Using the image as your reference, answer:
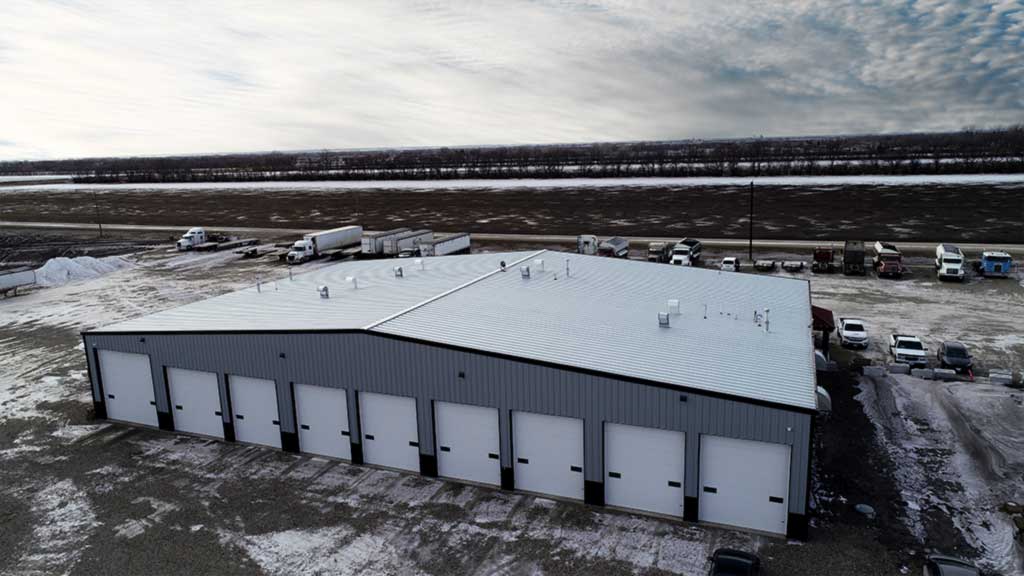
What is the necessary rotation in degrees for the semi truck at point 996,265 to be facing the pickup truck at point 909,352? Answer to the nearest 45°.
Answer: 0° — it already faces it

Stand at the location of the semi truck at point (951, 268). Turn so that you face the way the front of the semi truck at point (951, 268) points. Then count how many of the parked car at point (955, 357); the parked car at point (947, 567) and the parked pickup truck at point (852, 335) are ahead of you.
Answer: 3

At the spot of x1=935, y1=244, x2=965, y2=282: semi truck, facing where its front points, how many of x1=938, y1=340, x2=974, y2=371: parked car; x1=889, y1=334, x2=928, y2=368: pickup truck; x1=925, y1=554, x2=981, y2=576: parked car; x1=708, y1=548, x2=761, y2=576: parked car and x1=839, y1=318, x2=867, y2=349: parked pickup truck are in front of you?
5

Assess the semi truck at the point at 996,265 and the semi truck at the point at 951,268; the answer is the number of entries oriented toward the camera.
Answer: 2

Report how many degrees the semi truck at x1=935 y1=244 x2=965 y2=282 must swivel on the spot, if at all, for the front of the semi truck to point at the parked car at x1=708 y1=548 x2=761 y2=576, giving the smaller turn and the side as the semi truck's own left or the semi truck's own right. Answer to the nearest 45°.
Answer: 0° — it already faces it

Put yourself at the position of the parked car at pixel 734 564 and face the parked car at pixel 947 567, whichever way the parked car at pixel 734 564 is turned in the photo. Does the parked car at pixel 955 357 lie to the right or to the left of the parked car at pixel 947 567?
left

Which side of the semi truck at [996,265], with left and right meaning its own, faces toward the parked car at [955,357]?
front

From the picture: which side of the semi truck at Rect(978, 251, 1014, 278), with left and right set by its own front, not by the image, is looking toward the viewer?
front

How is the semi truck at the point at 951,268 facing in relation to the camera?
toward the camera

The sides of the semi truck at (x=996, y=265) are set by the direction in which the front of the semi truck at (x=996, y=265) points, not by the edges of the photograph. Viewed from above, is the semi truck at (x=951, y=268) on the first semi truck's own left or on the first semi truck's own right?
on the first semi truck's own right

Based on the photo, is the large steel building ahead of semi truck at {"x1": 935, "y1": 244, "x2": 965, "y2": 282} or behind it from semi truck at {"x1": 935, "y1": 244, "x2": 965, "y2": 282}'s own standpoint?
ahead

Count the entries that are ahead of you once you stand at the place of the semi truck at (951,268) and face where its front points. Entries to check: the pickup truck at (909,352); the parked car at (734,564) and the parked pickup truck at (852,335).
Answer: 3

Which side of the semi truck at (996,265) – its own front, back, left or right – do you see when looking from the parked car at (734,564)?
front

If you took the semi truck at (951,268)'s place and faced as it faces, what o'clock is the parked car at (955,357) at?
The parked car is roughly at 12 o'clock from the semi truck.
